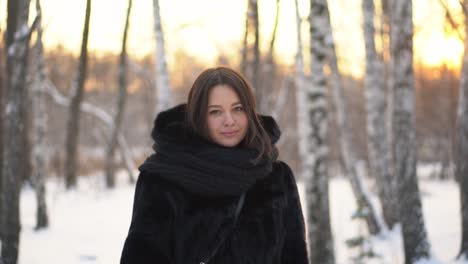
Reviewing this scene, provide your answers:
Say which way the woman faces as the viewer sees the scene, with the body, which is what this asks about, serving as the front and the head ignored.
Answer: toward the camera

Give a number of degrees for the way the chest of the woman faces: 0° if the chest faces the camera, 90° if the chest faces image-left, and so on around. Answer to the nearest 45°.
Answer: approximately 0°
